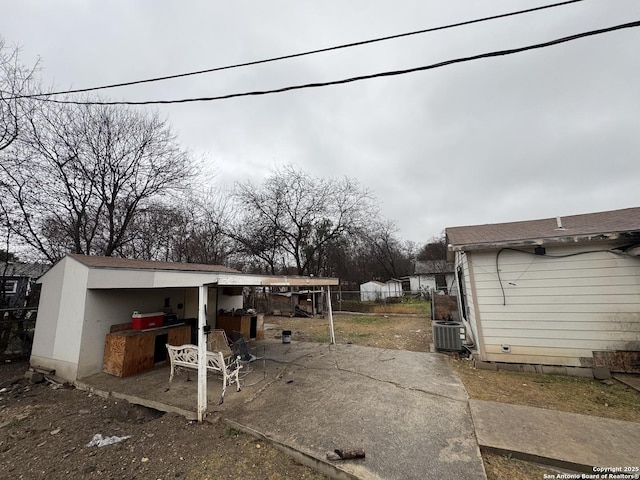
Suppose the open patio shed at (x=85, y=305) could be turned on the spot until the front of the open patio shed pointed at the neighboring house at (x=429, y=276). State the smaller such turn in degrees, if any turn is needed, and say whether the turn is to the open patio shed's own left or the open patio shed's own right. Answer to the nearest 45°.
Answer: approximately 90° to the open patio shed's own left

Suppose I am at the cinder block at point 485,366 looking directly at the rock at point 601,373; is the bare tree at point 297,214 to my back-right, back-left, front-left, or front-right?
back-left

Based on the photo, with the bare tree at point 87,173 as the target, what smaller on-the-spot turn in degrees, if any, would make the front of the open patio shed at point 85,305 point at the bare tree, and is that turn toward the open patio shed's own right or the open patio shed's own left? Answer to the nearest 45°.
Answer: approximately 135° to the open patio shed's own left

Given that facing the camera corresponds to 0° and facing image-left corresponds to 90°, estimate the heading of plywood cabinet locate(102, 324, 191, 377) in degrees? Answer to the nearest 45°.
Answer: approximately 315°

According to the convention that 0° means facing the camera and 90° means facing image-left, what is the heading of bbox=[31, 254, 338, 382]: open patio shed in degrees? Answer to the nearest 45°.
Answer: approximately 315°
